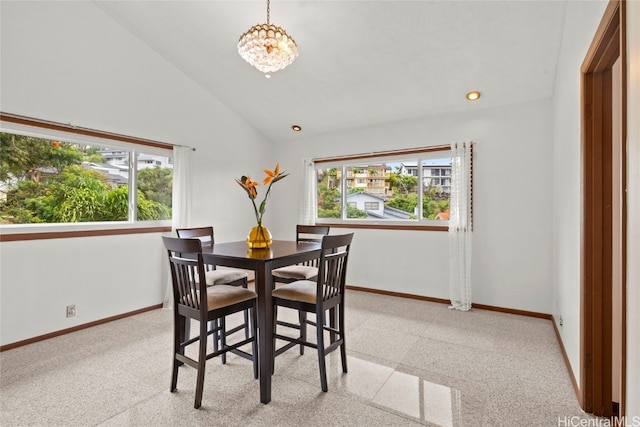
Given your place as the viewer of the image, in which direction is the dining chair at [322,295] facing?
facing away from the viewer and to the left of the viewer

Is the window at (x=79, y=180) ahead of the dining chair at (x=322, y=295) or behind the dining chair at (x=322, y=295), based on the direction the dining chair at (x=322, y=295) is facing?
ahead

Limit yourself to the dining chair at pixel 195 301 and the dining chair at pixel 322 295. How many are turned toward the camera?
0

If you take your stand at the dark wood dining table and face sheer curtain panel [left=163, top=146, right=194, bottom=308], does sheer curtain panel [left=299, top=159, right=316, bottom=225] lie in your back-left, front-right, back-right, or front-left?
front-right

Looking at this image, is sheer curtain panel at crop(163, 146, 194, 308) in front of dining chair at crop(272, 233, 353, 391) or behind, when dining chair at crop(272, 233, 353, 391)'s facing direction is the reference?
in front

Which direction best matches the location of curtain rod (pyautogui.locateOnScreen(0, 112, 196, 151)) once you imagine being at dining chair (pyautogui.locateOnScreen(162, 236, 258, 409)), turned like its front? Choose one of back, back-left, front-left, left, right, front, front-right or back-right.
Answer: left

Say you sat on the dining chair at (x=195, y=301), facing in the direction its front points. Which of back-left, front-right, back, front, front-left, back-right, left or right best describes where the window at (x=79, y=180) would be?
left

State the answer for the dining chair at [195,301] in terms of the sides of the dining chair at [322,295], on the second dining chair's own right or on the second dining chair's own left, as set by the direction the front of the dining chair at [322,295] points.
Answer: on the second dining chair's own left

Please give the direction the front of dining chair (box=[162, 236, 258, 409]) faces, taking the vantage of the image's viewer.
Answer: facing away from the viewer and to the right of the viewer

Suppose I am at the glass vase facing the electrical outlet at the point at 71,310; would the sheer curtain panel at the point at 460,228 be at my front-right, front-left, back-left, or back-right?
back-right

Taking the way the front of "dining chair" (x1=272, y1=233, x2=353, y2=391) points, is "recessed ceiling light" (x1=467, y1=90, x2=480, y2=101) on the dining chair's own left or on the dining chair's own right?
on the dining chair's own right
